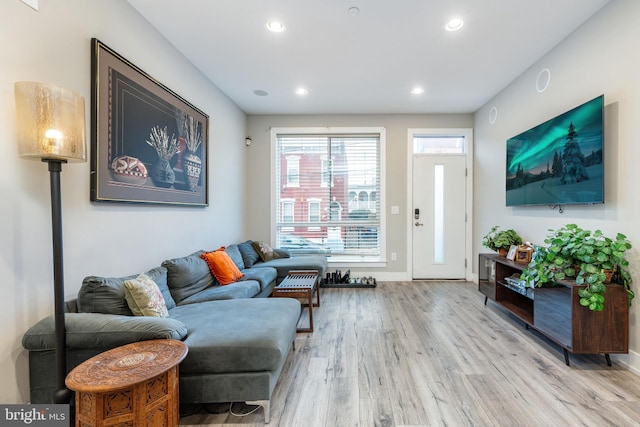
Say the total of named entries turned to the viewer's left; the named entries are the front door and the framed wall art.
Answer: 0

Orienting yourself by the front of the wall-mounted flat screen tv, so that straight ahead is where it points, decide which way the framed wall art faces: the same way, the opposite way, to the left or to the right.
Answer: the opposite way

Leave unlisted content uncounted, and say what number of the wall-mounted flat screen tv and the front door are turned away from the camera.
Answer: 0

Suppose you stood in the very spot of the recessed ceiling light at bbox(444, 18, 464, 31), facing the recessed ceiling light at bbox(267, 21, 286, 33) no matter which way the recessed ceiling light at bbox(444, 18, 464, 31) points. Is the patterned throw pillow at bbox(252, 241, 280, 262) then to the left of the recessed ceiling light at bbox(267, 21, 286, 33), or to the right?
right

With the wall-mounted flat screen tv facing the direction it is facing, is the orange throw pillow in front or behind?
in front

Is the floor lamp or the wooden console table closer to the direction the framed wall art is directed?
the wooden console table

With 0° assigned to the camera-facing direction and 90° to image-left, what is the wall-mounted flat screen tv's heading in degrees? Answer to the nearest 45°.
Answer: approximately 45°
